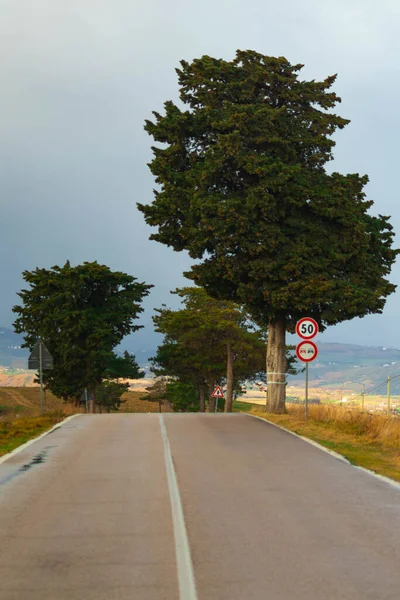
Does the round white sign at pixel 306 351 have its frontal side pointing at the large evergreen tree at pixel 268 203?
no

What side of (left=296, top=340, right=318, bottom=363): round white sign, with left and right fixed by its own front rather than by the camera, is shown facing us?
front

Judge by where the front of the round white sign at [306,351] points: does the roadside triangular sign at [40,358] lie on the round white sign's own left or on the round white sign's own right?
on the round white sign's own right

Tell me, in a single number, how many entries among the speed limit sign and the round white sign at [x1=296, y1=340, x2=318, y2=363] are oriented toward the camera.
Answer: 2

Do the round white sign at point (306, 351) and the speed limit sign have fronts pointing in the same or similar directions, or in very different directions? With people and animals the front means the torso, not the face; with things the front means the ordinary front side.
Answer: same or similar directions

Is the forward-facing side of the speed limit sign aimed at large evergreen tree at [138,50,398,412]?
no

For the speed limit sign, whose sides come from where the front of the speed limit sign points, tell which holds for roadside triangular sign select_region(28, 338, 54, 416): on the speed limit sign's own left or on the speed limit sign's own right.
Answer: on the speed limit sign's own right

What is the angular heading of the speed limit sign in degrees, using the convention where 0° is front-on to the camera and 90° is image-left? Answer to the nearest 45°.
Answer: approximately 0°

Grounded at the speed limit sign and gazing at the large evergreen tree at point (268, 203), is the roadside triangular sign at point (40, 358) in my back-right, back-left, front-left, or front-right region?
front-left
